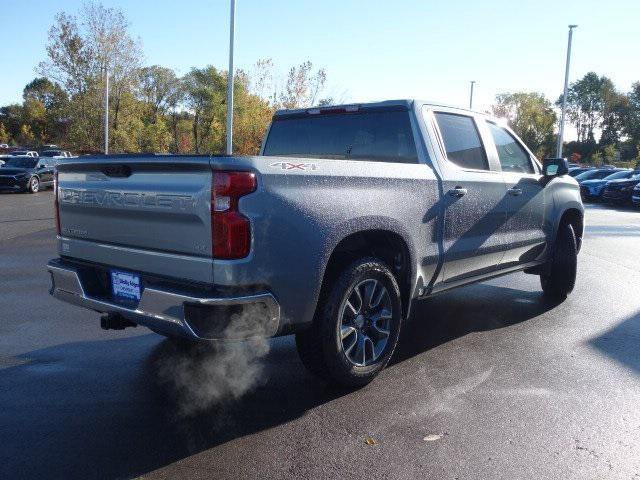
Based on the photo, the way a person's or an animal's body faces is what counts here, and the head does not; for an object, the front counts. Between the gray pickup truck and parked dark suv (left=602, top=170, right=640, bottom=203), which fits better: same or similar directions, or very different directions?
very different directions

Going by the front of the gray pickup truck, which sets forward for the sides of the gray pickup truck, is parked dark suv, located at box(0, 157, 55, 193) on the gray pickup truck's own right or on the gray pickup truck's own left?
on the gray pickup truck's own left

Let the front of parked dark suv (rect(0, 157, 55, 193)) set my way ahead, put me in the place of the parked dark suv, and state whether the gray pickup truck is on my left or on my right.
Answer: on my left

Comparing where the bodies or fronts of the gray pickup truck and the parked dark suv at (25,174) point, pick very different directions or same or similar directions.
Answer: very different directions

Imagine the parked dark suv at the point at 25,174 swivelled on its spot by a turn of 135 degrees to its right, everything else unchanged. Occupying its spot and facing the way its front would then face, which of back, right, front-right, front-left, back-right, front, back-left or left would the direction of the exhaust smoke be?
back

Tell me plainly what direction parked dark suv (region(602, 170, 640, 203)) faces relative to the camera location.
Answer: facing the viewer and to the left of the viewer

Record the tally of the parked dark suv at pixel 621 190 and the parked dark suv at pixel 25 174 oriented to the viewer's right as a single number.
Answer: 0

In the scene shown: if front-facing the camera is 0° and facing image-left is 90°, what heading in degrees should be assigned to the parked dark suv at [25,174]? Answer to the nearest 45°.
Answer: approximately 45°

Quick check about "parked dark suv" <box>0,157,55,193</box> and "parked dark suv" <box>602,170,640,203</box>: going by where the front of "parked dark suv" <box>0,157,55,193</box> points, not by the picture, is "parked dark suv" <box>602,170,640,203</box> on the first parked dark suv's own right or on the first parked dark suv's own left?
on the first parked dark suv's own left

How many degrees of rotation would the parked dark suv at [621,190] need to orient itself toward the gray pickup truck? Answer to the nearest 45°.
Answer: approximately 45° to its left

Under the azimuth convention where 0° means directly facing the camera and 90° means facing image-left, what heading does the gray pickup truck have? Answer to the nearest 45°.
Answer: approximately 225°
